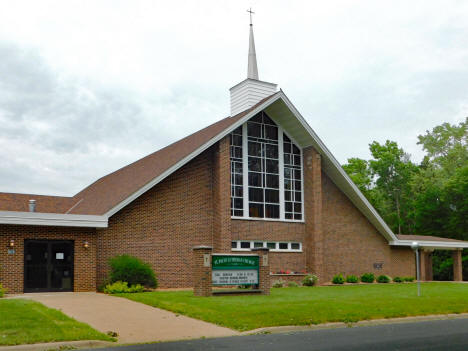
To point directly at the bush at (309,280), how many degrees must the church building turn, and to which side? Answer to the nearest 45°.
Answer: approximately 45° to its left

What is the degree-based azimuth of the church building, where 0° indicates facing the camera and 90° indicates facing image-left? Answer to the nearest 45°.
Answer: approximately 315°

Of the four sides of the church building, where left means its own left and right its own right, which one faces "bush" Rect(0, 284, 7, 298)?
right

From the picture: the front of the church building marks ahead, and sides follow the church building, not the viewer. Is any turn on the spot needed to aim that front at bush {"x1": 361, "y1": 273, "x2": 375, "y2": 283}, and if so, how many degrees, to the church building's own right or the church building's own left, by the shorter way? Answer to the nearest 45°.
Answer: approximately 90° to the church building's own left
